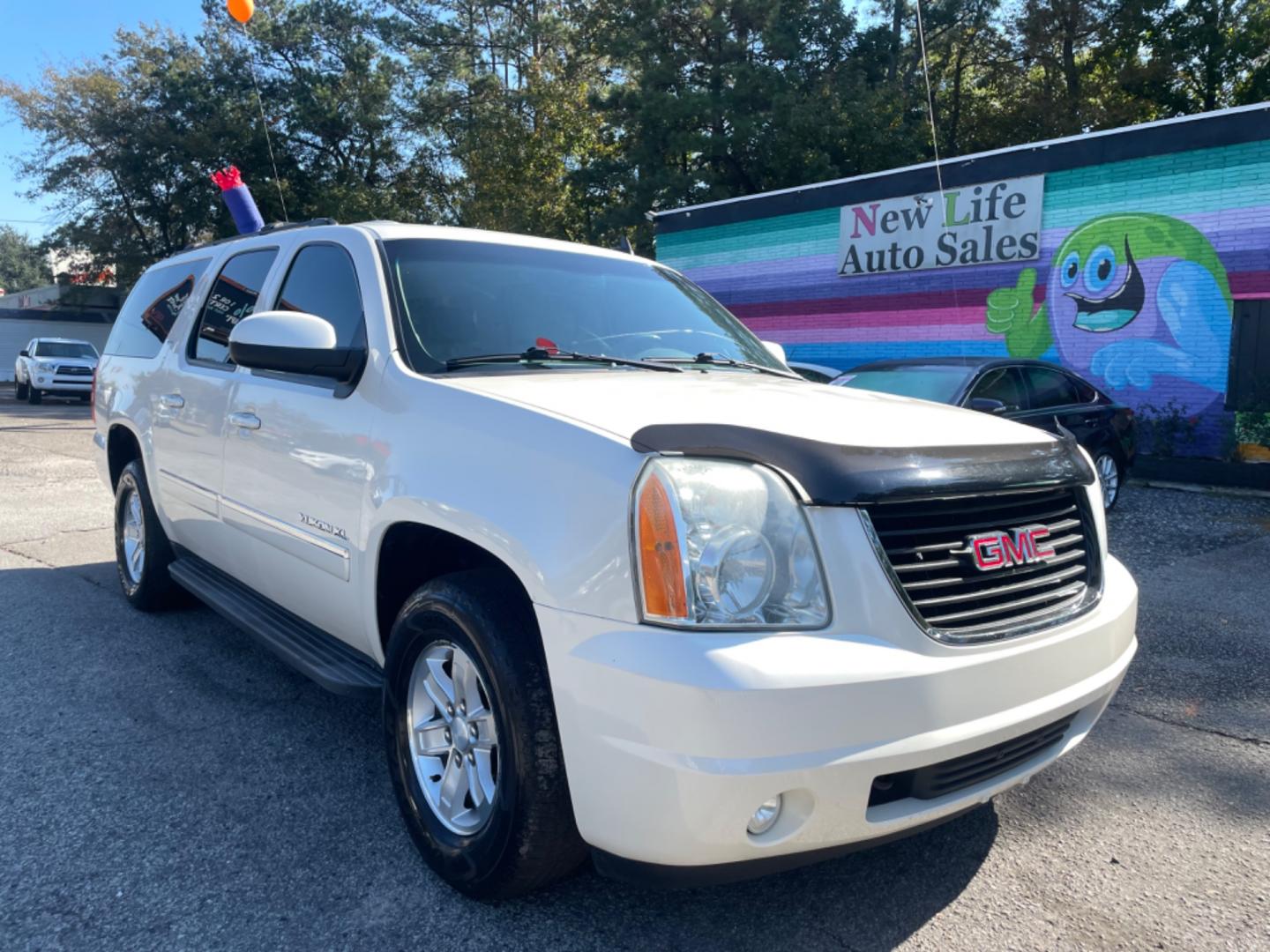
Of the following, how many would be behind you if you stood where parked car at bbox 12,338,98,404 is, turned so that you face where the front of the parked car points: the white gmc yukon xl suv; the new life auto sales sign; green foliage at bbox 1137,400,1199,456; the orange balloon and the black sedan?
0

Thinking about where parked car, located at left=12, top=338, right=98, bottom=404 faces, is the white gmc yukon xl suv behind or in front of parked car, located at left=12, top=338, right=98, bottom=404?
in front

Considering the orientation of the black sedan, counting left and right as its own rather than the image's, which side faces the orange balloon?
front

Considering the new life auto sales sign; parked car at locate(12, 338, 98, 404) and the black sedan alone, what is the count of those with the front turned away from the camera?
0

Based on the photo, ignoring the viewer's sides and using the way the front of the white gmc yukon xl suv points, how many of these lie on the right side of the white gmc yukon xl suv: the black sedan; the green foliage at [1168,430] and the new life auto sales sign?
0

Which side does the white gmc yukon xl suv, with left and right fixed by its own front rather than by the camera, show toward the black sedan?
left

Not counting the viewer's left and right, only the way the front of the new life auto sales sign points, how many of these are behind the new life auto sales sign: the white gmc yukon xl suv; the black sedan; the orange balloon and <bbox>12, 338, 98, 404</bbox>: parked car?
0

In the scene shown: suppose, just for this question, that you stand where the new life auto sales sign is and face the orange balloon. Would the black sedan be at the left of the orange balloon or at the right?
left

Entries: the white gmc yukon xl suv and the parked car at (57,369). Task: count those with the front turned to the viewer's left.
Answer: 0

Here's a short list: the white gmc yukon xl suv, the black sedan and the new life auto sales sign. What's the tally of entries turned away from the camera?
0

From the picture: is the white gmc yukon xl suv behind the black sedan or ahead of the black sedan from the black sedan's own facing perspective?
ahead

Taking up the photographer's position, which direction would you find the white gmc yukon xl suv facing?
facing the viewer and to the right of the viewer

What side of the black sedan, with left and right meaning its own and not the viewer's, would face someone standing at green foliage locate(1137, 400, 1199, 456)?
back

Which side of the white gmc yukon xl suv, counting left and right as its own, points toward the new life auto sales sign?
left

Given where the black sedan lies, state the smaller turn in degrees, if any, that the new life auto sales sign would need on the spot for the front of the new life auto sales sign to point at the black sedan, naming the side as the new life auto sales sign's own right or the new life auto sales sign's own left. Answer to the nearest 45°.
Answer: approximately 45° to the new life auto sales sign's own left

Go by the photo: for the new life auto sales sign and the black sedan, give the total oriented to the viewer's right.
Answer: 0

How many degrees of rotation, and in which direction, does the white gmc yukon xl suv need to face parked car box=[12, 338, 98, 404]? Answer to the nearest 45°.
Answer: approximately 180°
